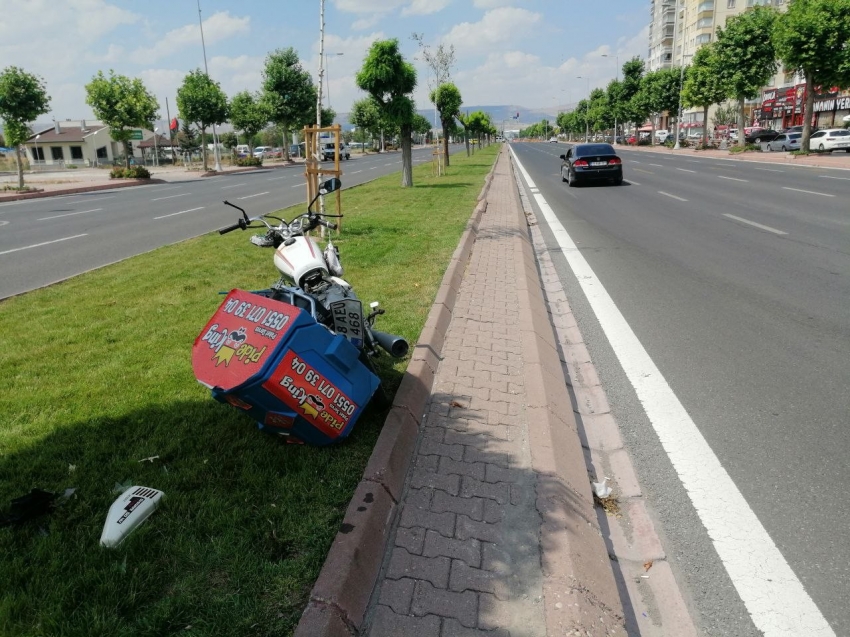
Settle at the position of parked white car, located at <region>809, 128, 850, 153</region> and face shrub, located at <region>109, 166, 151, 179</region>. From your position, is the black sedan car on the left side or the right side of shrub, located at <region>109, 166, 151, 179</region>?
left

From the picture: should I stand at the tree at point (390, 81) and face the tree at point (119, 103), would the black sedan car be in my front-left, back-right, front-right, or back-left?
back-right

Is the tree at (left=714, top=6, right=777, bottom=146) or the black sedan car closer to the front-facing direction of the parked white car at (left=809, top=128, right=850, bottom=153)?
the tree

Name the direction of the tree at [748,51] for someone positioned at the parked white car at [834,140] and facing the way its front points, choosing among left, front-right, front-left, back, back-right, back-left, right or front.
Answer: front

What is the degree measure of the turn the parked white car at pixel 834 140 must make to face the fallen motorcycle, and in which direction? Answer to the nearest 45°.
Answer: approximately 135° to its left

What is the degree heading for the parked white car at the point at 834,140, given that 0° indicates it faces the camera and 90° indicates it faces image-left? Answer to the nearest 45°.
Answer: approximately 135°

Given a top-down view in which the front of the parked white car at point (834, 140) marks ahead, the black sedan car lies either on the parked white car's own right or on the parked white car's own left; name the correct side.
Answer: on the parked white car's own left

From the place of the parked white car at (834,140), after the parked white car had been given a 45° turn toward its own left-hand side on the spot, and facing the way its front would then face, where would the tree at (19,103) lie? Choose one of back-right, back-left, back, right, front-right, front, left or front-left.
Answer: front-left

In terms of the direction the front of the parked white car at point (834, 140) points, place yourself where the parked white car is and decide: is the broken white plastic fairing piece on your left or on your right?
on your left

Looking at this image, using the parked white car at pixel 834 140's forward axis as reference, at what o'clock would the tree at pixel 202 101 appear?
The tree is roughly at 10 o'clock from the parked white car.

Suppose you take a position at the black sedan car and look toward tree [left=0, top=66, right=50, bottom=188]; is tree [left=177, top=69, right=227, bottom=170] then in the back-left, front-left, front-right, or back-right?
front-right

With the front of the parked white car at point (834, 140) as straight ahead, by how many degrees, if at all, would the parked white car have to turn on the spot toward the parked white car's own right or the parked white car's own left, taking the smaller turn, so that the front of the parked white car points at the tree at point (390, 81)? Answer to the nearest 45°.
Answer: approximately 90° to the parked white car's own left

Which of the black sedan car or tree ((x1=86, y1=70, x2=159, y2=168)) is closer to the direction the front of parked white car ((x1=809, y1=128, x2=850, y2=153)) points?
the tree

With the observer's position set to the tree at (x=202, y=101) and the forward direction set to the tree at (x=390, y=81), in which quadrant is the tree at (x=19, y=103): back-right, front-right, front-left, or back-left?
front-right

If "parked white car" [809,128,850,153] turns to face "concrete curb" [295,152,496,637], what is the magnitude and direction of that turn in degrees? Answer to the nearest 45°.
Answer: approximately 135° to its left
